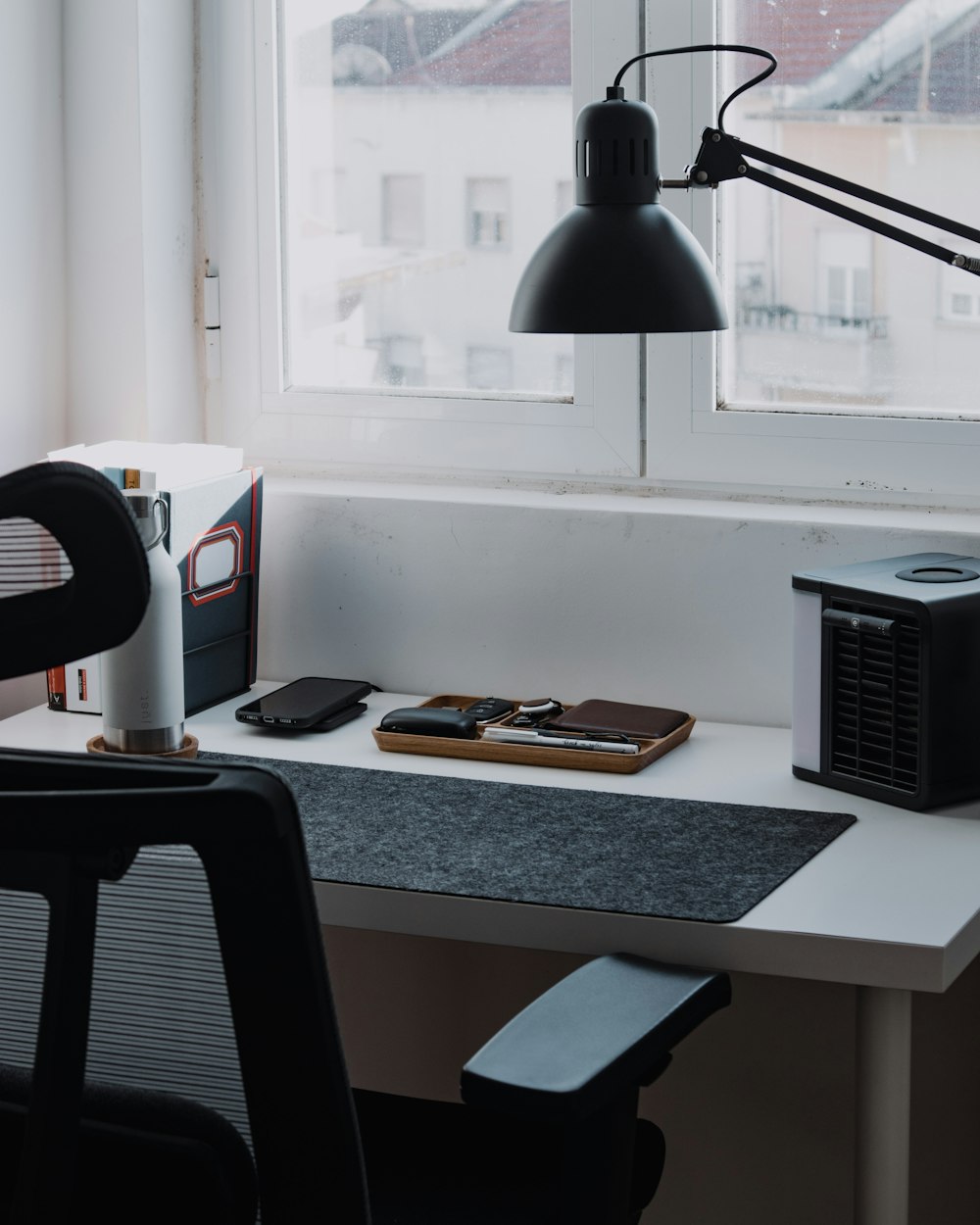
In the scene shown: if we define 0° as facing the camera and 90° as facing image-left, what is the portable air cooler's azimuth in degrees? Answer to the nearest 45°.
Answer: approximately 45°

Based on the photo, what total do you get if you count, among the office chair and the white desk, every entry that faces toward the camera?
1

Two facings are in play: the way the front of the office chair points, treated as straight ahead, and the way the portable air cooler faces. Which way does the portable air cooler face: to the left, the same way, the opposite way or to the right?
the opposite way

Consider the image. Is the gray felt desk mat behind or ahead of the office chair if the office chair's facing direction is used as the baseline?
ahead

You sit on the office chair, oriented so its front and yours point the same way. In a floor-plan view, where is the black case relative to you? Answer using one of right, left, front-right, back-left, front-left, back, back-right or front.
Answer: front-left

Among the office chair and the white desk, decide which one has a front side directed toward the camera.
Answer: the white desk

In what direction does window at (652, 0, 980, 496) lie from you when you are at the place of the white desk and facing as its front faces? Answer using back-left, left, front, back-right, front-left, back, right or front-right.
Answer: back

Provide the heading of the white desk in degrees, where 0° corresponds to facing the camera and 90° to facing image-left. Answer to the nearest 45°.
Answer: approximately 0°

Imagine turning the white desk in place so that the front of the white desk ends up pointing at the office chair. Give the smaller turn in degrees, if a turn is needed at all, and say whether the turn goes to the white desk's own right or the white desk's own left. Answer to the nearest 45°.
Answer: approximately 45° to the white desk's own right
